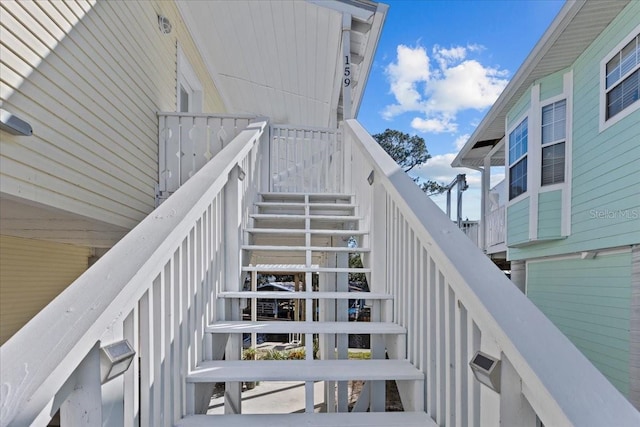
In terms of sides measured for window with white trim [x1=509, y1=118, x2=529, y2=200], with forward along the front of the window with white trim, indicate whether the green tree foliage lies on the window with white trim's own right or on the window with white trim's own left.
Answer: on the window with white trim's own right

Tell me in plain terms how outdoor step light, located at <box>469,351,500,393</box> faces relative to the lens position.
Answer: facing the viewer and to the left of the viewer

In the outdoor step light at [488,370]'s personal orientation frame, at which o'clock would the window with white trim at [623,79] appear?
The window with white trim is roughly at 5 o'clock from the outdoor step light.

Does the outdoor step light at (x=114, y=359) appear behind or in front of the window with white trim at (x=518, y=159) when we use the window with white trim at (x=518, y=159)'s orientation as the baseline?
in front

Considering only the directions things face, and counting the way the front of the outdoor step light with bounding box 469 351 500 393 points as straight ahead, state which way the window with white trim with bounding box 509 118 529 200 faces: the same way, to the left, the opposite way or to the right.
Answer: the same way

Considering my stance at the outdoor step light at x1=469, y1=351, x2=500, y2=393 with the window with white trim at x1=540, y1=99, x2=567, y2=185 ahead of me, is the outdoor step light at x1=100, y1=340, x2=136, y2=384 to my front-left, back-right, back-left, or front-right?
back-left

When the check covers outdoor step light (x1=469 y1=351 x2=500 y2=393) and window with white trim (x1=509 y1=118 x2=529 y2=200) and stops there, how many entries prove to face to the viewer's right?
0
